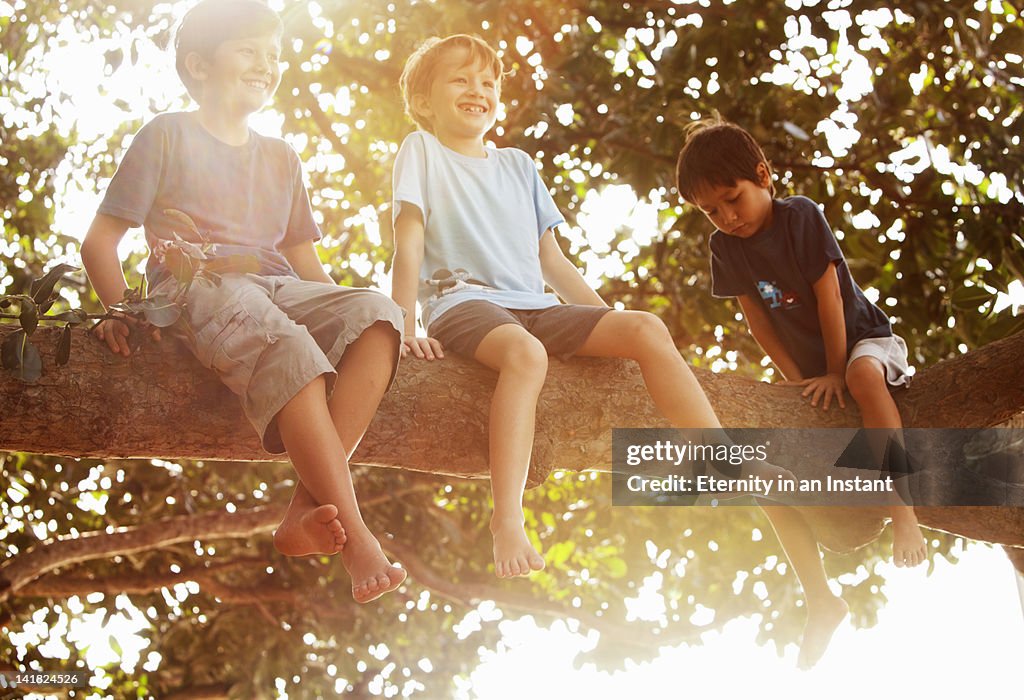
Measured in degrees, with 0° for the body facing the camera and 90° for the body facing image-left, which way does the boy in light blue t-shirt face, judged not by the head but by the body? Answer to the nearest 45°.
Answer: approximately 315°

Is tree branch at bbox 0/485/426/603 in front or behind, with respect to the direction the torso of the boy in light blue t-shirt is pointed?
behind

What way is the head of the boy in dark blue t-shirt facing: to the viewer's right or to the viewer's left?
to the viewer's left

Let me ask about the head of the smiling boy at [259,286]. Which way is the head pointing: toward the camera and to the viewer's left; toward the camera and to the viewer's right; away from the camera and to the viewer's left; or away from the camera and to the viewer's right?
toward the camera and to the viewer's right
